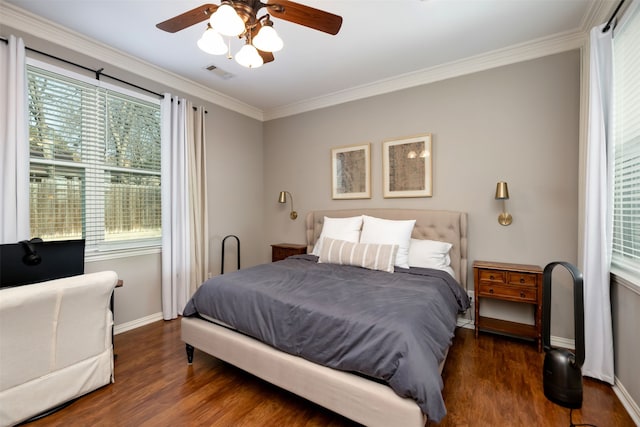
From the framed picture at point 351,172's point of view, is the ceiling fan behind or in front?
in front

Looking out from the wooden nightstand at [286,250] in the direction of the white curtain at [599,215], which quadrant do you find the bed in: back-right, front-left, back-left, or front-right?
front-right

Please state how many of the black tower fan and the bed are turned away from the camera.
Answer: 0

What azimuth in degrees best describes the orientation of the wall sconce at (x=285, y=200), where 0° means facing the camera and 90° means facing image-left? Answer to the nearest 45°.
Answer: approximately 45°

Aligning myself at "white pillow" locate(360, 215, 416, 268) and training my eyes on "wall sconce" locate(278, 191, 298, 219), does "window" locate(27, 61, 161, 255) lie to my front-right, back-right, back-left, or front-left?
front-left

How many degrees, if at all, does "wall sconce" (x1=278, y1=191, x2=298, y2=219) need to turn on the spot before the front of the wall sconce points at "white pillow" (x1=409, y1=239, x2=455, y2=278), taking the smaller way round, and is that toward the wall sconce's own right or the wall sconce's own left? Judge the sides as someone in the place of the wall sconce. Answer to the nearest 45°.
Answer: approximately 90° to the wall sconce's own left

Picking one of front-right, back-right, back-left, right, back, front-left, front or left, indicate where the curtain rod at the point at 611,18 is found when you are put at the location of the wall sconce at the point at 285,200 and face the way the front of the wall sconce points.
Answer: left

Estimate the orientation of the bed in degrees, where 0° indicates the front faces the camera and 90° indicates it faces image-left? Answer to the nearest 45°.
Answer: approximately 45°

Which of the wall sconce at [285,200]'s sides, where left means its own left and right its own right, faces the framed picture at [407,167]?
left

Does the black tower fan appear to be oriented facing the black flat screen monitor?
yes

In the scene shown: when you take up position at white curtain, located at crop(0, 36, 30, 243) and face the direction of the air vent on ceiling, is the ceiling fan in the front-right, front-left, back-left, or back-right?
front-right

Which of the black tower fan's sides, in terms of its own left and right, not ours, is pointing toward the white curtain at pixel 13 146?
front

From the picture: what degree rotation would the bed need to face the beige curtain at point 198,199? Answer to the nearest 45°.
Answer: approximately 90° to its right

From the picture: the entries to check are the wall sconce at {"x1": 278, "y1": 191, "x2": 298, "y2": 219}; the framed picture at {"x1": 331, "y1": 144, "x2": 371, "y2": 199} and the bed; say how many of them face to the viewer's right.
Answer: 0

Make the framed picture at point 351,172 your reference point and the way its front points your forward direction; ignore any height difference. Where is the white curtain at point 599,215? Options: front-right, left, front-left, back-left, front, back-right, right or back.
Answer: left

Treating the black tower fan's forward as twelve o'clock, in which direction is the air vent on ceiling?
The air vent on ceiling is roughly at 1 o'clock from the black tower fan.
